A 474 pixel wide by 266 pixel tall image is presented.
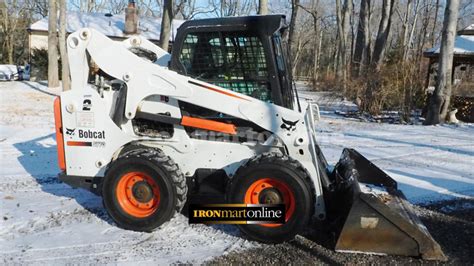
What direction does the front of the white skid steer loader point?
to the viewer's right

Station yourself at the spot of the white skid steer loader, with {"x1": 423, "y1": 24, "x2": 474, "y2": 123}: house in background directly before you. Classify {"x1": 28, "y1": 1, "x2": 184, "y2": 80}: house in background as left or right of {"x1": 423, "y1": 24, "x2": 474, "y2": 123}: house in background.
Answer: left

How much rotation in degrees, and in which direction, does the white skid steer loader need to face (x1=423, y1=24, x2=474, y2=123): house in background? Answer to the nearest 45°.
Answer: approximately 45° to its left

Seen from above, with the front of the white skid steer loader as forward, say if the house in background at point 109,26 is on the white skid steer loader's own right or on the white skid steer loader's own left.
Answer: on the white skid steer loader's own left
